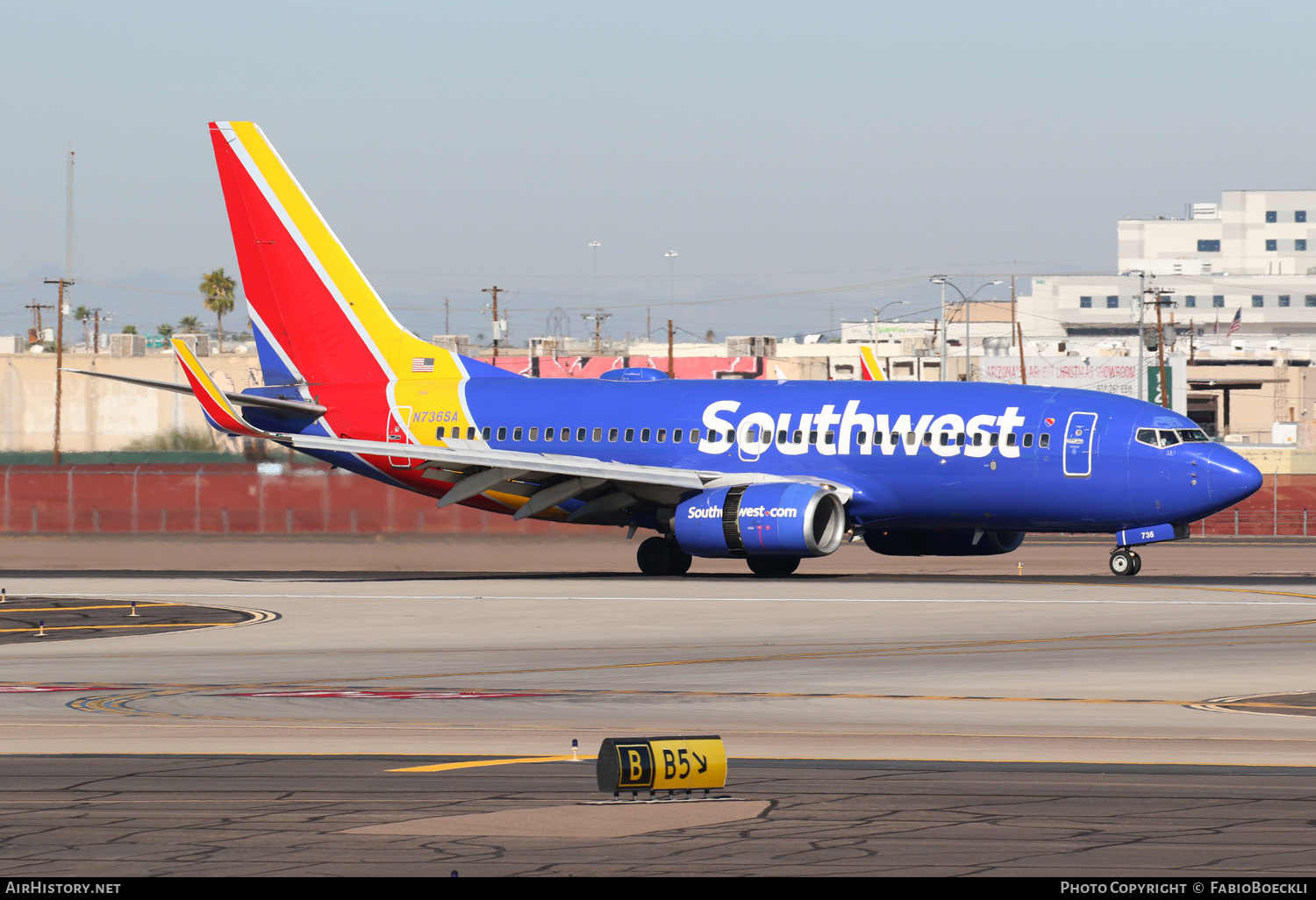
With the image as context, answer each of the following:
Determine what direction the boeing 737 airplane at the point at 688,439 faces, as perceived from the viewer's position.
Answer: facing the viewer and to the right of the viewer

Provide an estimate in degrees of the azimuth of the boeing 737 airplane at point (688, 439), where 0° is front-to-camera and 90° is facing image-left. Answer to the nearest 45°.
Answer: approximately 315°
